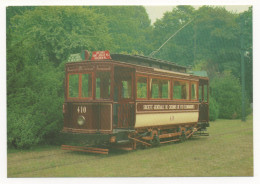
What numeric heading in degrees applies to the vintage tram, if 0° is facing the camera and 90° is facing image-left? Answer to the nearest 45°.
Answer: approximately 45°

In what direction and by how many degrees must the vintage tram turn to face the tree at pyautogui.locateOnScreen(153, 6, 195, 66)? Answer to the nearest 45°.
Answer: approximately 180°

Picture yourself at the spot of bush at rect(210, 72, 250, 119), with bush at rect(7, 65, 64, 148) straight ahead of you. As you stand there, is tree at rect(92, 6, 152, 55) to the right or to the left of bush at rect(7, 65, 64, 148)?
right

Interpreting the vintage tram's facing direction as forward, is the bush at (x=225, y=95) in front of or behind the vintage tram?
behind

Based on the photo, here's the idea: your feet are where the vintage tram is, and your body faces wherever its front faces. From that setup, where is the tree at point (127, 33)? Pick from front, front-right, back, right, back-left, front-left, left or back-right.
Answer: back-right

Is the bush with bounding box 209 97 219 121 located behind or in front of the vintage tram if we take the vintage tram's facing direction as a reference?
behind
